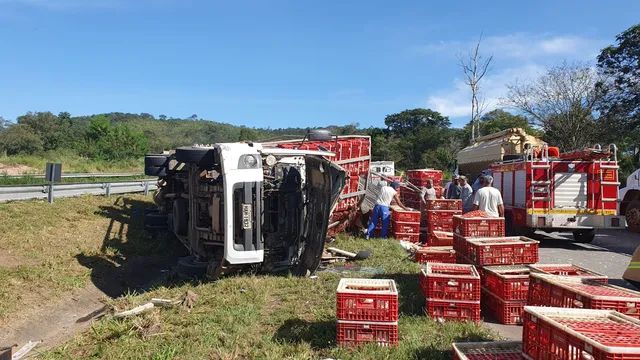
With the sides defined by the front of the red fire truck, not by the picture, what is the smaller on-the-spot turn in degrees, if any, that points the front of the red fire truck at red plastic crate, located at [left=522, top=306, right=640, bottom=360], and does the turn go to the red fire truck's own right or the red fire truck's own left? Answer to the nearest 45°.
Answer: approximately 180°

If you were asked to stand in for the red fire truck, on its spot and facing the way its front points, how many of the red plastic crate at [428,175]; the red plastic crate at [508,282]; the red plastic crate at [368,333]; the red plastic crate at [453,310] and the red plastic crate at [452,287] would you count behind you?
4

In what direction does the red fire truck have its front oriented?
away from the camera

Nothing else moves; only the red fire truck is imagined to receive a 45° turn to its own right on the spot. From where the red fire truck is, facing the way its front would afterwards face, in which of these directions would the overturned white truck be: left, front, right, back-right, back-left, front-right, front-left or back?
back

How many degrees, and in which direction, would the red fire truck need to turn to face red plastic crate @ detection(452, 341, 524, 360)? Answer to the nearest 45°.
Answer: approximately 180°

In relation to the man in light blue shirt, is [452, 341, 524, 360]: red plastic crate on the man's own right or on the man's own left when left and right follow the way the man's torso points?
on the man's own left

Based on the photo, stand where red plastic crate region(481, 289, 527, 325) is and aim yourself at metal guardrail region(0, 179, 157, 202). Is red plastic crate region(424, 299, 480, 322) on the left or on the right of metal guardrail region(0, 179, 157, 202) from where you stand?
left
